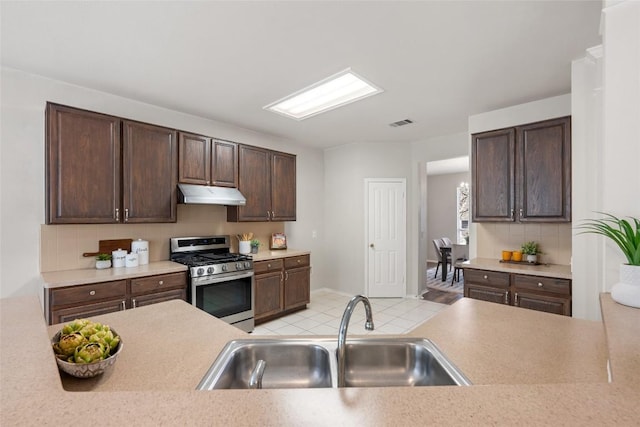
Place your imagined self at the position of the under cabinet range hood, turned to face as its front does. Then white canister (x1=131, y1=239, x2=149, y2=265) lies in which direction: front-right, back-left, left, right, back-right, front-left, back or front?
back-right

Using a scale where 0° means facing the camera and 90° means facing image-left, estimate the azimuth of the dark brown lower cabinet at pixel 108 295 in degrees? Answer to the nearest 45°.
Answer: approximately 315°

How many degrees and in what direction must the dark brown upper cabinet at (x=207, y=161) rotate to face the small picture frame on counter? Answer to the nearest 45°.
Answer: approximately 90° to its left

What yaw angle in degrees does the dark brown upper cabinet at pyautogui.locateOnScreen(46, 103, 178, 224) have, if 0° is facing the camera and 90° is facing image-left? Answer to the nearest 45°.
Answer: approximately 315°

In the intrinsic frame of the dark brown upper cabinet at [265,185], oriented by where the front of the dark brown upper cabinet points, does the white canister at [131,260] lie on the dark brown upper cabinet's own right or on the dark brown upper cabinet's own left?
on the dark brown upper cabinet's own right

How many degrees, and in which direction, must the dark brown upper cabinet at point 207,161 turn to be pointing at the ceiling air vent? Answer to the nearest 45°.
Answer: approximately 45° to its left
